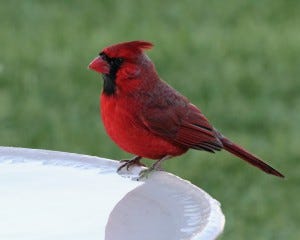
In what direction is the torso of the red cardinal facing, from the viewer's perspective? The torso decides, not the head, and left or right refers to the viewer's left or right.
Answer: facing to the left of the viewer
